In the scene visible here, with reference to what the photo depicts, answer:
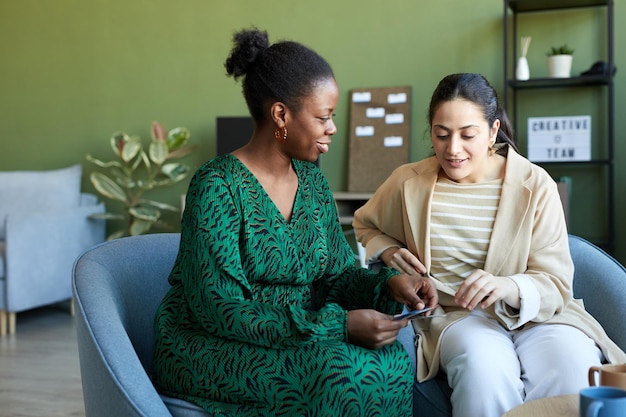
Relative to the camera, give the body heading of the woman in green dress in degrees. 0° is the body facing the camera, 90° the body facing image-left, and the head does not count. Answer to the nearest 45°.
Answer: approximately 315°

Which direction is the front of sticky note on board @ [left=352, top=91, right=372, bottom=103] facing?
toward the camera

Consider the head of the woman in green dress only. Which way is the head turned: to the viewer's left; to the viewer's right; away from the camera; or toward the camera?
to the viewer's right

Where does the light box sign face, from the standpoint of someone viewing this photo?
facing the viewer

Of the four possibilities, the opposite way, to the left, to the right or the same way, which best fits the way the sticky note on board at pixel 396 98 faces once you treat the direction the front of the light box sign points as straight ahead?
the same way

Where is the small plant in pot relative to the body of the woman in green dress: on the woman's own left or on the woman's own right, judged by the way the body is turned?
on the woman's own left

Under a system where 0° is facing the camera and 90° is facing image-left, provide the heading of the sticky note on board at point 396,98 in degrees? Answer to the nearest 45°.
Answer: approximately 0°

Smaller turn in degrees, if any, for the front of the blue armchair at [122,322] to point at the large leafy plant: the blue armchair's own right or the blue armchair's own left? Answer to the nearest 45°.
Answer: approximately 135° to the blue armchair's own left

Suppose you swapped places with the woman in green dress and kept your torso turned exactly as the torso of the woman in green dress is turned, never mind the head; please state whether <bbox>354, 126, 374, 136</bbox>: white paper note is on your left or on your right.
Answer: on your left

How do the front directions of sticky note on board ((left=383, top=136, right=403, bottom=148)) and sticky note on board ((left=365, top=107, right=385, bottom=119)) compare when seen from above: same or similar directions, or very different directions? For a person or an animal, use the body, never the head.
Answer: same or similar directions

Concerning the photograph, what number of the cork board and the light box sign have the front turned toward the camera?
2

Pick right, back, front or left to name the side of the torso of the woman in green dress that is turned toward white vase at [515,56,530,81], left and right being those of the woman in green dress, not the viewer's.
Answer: left

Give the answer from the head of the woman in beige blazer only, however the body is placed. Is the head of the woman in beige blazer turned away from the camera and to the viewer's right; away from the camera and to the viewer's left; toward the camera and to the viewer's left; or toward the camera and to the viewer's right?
toward the camera and to the viewer's left

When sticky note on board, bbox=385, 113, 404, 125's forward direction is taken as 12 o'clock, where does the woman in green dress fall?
The woman in green dress is roughly at 12 o'clock from the sticky note on board.

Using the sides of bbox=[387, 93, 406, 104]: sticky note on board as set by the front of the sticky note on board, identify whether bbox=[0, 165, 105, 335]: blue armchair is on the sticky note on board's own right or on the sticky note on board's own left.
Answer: on the sticky note on board's own right

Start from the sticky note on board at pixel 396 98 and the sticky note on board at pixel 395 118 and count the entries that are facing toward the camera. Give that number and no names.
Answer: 2

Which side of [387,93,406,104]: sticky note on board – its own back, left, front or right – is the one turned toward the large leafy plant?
right
